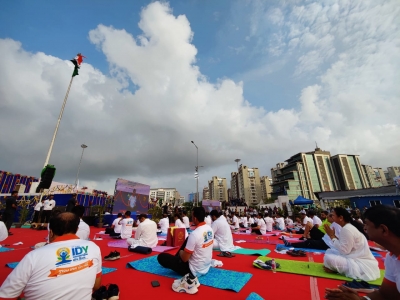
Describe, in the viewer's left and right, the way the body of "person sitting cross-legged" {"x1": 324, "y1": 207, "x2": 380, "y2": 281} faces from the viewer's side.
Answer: facing to the left of the viewer

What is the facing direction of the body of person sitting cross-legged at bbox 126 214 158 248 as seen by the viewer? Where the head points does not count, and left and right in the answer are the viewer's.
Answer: facing away from the viewer and to the left of the viewer

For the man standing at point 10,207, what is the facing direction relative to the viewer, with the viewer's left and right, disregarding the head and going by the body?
facing to the right of the viewer

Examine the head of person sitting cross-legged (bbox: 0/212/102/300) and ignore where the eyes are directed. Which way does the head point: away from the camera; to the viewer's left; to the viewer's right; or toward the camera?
away from the camera

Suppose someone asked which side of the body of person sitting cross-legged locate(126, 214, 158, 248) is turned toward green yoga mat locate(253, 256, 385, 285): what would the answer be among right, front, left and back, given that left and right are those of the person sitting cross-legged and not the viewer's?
back

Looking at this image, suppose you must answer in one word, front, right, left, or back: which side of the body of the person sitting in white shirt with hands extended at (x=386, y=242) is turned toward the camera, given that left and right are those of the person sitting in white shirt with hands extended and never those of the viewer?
left

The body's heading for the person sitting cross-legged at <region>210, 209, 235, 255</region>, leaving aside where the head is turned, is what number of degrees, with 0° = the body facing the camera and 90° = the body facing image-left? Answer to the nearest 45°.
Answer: approximately 135°

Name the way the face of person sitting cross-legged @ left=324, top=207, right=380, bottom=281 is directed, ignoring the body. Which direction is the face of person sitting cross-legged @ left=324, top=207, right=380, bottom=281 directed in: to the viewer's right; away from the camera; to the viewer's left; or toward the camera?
to the viewer's left

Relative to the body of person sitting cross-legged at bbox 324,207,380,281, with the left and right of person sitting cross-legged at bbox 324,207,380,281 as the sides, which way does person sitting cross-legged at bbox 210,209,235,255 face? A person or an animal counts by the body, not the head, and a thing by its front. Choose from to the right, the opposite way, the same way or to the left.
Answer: the same way

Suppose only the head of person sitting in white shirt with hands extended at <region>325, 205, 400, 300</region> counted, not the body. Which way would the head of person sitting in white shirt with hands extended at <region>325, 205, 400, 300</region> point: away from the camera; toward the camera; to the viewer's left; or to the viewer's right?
to the viewer's left

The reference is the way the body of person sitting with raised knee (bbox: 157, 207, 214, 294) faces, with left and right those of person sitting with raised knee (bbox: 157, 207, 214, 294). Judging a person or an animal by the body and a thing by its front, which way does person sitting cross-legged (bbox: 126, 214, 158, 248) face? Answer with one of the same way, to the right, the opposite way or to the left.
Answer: the same way

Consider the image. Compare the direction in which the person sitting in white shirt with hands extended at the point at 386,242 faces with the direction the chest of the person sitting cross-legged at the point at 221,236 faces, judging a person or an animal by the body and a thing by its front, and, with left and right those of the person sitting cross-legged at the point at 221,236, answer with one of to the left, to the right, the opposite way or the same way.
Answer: the same way

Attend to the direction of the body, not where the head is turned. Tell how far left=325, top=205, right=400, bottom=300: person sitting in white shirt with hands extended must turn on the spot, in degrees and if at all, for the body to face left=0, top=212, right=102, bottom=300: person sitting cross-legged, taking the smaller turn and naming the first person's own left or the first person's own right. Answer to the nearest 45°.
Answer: approximately 45° to the first person's own left

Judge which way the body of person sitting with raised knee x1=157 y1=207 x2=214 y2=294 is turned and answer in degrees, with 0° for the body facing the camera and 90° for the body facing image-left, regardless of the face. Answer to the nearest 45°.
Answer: approximately 135°
